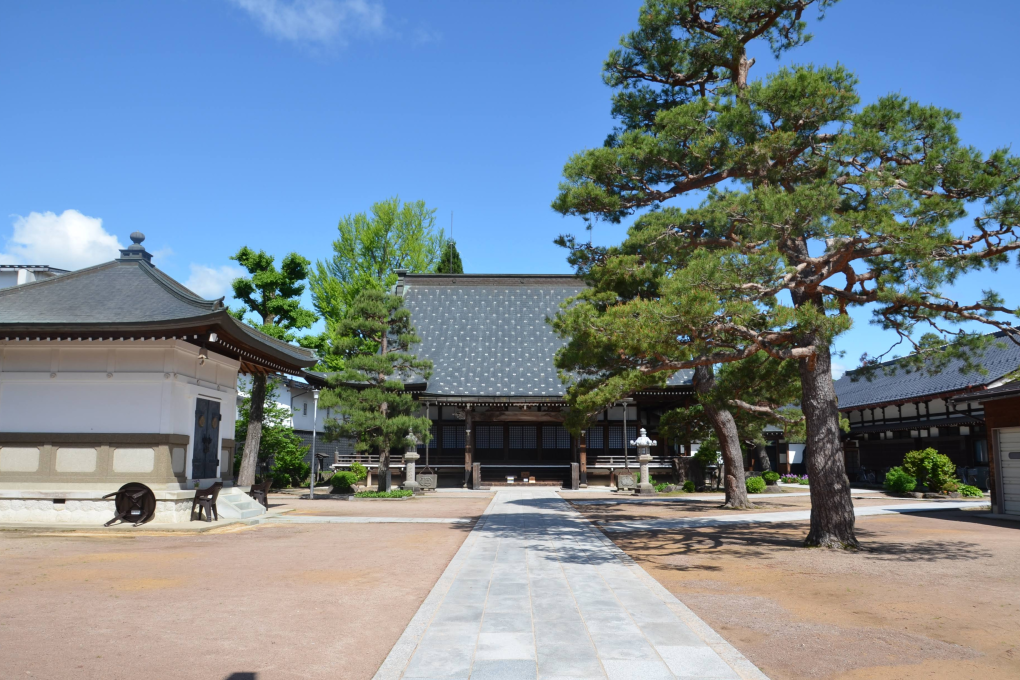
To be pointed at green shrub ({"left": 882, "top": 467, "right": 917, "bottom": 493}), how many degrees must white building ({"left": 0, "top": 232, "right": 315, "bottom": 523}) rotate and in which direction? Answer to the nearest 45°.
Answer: approximately 45° to its left

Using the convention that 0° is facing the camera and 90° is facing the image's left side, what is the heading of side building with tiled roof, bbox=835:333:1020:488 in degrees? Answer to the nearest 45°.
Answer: approximately 45°

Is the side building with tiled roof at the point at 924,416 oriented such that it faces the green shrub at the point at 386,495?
yes

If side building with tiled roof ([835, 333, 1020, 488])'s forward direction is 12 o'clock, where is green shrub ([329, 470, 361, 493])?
The green shrub is roughly at 12 o'clock from the side building with tiled roof.

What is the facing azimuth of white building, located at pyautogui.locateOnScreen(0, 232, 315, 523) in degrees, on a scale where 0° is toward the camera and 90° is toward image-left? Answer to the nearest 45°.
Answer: approximately 315°

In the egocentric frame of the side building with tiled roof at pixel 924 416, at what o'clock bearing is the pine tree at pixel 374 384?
The pine tree is roughly at 12 o'clock from the side building with tiled roof.

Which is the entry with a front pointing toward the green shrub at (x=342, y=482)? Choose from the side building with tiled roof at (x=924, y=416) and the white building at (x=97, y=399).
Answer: the side building with tiled roof

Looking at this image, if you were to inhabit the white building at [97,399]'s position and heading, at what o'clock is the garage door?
The garage door is roughly at 11 o'clock from the white building.
